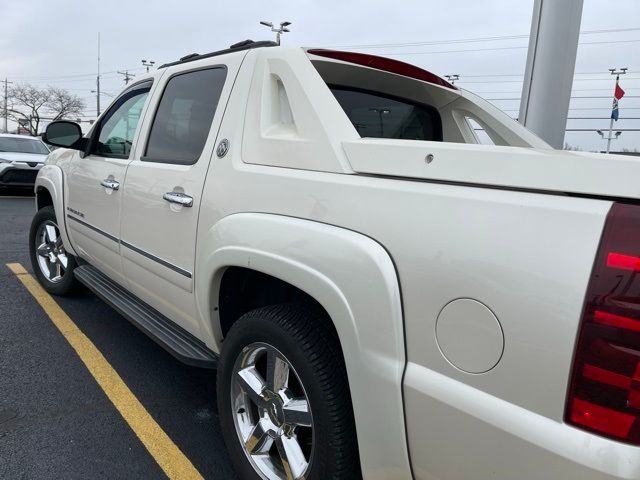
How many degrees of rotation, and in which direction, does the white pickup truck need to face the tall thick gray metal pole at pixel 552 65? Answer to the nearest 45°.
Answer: approximately 90° to its right

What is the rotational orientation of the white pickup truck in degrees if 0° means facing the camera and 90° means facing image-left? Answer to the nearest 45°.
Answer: approximately 135°
